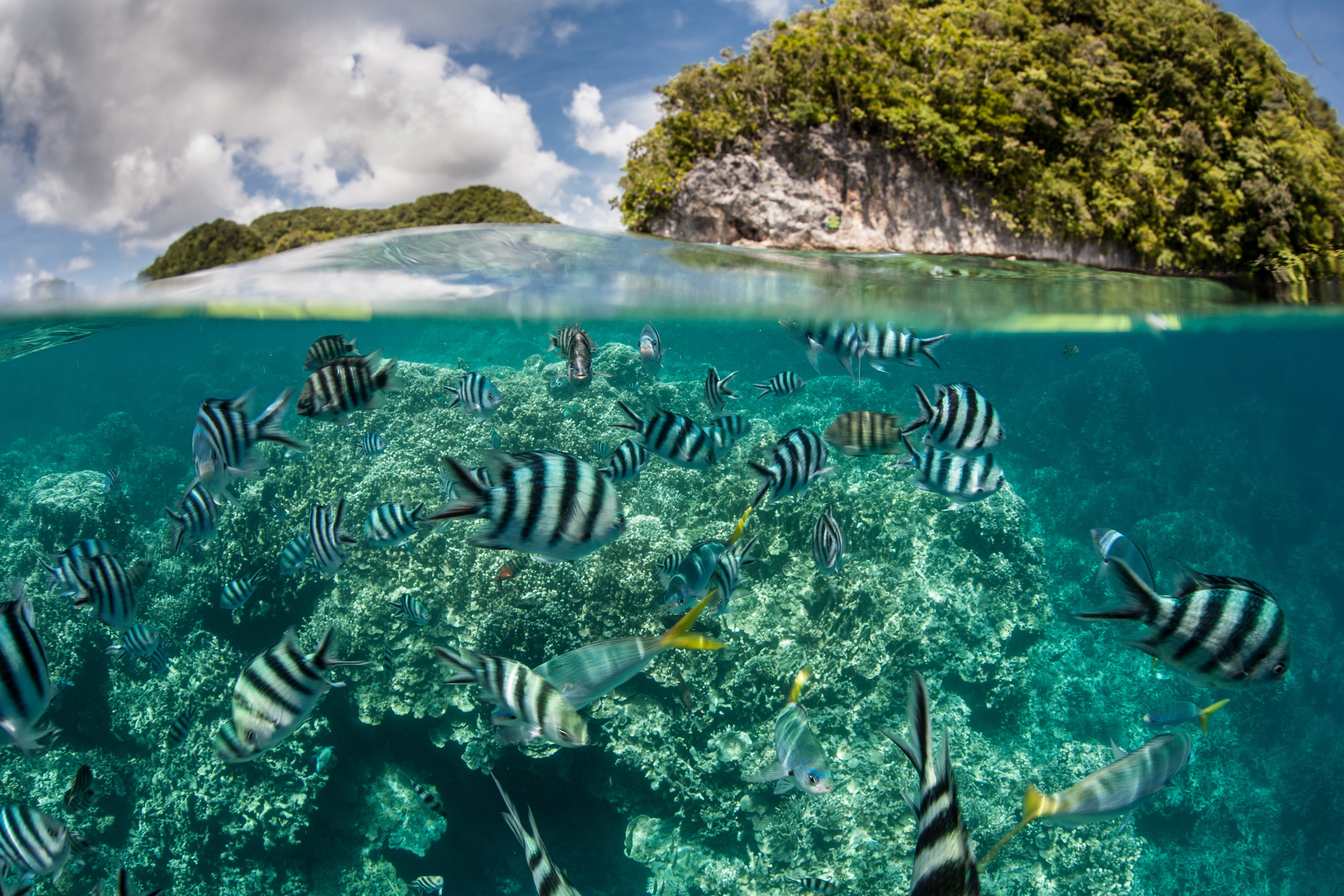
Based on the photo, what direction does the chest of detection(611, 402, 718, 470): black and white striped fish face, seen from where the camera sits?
to the viewer's right

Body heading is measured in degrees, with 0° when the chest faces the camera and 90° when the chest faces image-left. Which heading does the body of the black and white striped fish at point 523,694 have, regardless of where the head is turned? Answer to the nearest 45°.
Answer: approximately 270°

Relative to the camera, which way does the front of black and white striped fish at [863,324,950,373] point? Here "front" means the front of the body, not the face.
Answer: to the viewer's left

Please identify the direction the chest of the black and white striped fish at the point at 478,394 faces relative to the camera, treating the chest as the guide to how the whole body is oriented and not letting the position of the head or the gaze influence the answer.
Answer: to the viewer's right

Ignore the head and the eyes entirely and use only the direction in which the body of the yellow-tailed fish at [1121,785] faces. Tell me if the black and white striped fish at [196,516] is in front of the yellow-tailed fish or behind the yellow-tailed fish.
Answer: behind

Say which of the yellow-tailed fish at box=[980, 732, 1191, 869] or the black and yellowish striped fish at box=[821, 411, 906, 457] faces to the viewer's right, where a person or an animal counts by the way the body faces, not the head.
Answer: the yellow-tailed fish

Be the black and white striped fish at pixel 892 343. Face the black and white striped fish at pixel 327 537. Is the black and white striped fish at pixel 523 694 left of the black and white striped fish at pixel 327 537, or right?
left

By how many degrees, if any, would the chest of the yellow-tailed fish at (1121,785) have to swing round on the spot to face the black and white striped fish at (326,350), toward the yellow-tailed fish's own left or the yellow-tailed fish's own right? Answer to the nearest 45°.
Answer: approximately 180°

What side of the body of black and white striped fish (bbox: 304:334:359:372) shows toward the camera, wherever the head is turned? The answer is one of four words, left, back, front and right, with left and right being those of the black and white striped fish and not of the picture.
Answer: left

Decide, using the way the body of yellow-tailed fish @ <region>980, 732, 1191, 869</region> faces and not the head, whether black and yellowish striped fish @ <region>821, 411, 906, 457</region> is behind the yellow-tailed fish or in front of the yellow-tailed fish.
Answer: behind

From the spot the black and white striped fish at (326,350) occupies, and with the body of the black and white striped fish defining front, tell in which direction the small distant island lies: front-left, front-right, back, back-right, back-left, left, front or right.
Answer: right

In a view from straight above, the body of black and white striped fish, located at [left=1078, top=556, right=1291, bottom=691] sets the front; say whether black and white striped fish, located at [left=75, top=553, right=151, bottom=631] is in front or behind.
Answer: behind
